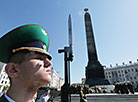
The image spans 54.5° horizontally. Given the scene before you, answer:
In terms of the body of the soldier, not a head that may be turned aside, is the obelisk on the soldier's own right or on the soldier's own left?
on the soldier's own left
